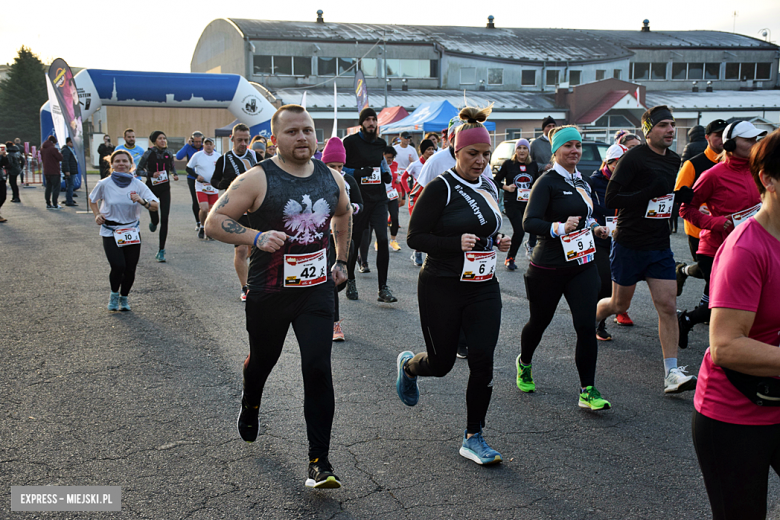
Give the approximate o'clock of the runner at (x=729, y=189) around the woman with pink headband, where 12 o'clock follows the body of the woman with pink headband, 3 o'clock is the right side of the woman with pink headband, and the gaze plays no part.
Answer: The runner is roughly at 9 o'clock from the woman with pink headband.

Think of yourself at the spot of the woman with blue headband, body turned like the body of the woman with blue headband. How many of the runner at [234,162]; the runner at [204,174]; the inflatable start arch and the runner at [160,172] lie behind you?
4

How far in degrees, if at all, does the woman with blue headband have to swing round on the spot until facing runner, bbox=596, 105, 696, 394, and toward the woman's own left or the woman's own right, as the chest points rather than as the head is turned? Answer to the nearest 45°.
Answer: approximately 90° to the woman's own left

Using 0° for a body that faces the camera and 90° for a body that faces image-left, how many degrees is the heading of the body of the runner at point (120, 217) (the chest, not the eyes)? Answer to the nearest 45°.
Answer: approximately 0°

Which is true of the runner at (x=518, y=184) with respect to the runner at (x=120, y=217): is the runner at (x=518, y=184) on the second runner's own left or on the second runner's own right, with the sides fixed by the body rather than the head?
on the second runner's own left

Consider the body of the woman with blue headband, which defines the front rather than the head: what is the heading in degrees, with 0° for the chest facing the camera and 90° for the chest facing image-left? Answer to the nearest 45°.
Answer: approximately 315°

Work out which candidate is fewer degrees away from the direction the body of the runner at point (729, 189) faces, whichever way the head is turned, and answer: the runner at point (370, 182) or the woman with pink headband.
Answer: the woman with pink headband
